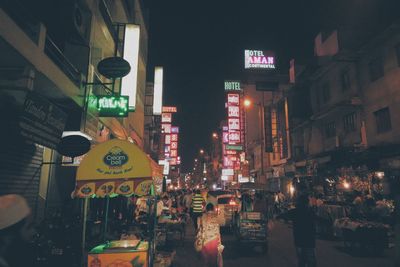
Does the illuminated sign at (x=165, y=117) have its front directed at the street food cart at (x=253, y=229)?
yes

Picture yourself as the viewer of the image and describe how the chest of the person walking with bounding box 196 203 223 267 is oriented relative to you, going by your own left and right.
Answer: facing away from the viewer

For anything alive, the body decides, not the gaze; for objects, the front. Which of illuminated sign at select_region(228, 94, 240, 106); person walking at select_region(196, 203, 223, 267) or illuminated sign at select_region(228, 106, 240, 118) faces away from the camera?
the person walking

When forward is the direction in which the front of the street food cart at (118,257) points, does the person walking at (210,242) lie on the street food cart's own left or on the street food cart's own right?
on the street food cart's own left

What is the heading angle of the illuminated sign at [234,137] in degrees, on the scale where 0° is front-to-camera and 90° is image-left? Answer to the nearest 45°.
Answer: approximately 0°

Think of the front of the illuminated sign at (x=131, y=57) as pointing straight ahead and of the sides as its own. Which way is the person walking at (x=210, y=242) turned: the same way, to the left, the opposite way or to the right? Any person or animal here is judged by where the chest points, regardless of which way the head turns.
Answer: the opposite way

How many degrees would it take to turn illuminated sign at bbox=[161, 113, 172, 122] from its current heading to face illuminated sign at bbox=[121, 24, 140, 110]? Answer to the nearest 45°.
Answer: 0° — it already faces it

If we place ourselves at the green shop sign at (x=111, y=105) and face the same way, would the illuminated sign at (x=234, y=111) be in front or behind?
behind

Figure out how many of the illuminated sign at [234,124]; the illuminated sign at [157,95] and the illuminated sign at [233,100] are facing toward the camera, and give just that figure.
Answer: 3
